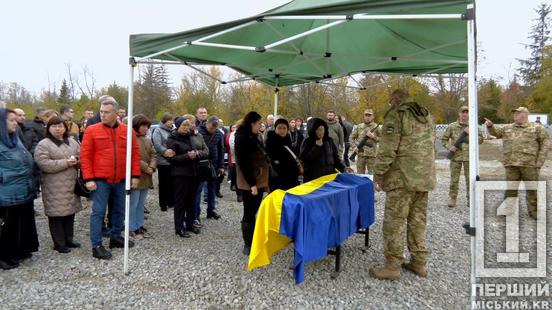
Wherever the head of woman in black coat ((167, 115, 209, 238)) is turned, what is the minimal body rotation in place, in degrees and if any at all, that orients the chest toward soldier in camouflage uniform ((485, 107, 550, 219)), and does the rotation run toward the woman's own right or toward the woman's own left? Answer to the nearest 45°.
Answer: approximately 45° to the woman's own left

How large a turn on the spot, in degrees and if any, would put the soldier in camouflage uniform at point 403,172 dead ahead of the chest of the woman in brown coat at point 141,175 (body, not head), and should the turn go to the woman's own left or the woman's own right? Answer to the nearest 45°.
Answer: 0° — they already face them

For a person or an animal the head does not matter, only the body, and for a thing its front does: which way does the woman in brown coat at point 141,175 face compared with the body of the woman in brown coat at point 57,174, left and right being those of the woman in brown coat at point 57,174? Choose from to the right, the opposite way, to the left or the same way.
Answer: the same way

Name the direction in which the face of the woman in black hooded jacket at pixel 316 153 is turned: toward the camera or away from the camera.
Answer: toward the camera

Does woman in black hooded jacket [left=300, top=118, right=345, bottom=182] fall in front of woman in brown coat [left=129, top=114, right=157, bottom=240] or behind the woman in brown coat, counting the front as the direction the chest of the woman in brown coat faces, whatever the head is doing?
in front

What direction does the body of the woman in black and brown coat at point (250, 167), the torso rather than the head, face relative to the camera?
to the viewer's right

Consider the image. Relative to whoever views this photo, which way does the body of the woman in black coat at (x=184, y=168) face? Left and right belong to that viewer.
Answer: facing the viewer and to the right of the viewer

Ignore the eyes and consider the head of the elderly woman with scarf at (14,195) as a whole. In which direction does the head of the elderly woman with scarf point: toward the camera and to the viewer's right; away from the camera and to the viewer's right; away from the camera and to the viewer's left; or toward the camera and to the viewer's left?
toward the camera and to the viewer's right

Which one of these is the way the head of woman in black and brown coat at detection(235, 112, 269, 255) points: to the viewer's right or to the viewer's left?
to the viewer's right

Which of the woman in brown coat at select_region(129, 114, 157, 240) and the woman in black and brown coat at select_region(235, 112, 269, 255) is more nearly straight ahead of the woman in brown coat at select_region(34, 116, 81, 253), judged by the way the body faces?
the woman in black and brown coat

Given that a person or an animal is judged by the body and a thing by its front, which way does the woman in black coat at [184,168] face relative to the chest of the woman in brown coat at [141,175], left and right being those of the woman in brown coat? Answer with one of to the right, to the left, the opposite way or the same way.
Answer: the same way

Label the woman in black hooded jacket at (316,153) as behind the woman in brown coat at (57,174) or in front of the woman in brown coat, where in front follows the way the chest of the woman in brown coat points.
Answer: in front

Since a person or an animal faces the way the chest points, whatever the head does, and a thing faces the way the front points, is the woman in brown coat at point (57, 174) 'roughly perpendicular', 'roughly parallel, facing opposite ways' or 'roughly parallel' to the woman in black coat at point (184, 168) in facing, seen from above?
roughly parallel

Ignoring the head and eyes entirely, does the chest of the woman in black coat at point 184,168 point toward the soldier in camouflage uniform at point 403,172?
yes
